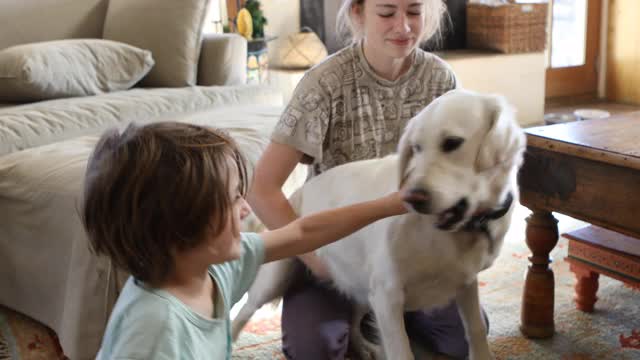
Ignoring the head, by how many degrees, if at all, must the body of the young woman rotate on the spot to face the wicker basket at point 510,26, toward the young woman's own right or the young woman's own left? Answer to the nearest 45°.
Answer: approximately 180°

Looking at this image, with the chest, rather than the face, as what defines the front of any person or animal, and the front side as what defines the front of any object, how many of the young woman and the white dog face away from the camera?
0

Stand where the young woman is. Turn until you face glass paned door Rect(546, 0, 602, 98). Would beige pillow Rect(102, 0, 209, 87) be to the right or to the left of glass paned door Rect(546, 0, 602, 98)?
left

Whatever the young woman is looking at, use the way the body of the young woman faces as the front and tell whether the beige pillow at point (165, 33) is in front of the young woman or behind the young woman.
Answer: behind

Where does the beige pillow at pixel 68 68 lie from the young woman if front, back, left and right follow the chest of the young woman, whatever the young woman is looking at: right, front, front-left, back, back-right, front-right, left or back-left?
back-right

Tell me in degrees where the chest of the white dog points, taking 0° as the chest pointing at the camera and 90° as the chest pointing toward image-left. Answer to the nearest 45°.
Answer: approximately 315°

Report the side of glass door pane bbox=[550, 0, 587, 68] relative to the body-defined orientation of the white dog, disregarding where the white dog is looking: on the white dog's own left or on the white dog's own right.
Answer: on the white dog's own left

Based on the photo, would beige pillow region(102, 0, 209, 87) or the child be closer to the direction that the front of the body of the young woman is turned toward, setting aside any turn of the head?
the child
